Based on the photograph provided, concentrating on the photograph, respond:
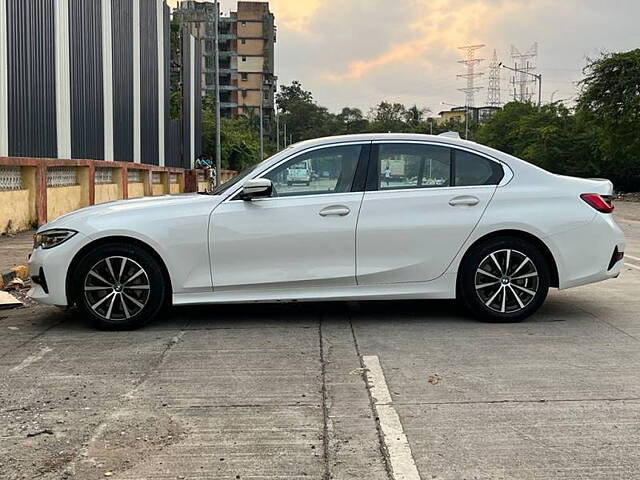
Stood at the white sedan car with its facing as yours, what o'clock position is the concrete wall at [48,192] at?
The concrete wall is roughly at 2 o'clock from the white sedan car.

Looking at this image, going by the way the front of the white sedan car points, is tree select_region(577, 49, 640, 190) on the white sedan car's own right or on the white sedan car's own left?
on the white sedan car's own right

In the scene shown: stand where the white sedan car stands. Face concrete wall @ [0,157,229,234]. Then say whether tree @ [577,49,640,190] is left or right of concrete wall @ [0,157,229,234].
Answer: right

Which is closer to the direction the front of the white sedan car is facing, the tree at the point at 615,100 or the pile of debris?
the pile of debris

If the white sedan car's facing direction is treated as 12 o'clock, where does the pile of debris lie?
The pile of debris is roughly at 1 o'clock from the white sedan car.

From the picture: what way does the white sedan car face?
to the viewer's left
